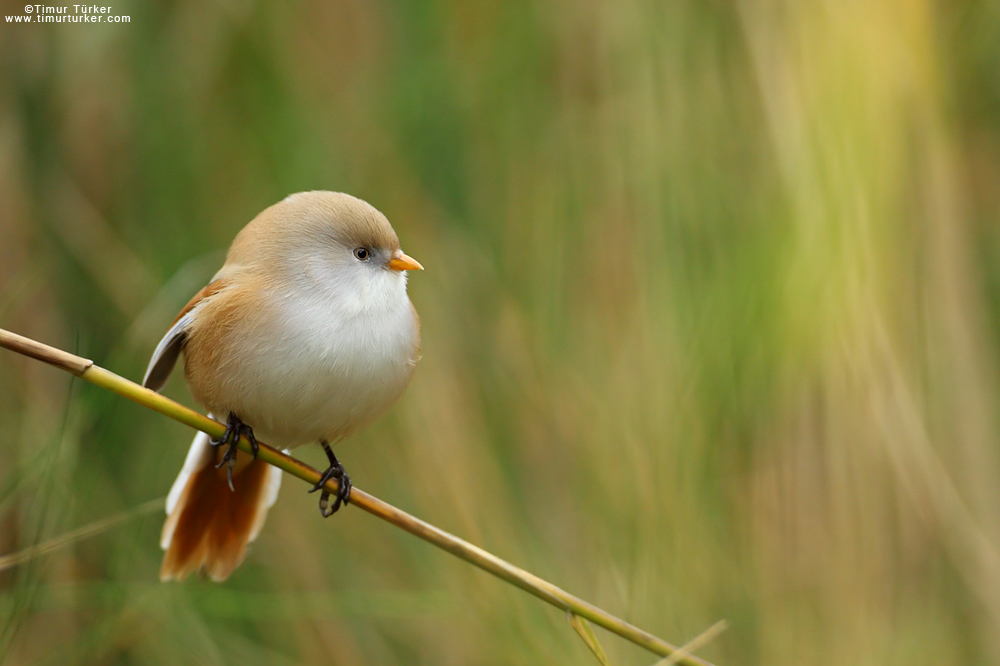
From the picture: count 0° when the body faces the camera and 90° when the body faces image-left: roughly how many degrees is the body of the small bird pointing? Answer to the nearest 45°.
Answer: approximately 315°
